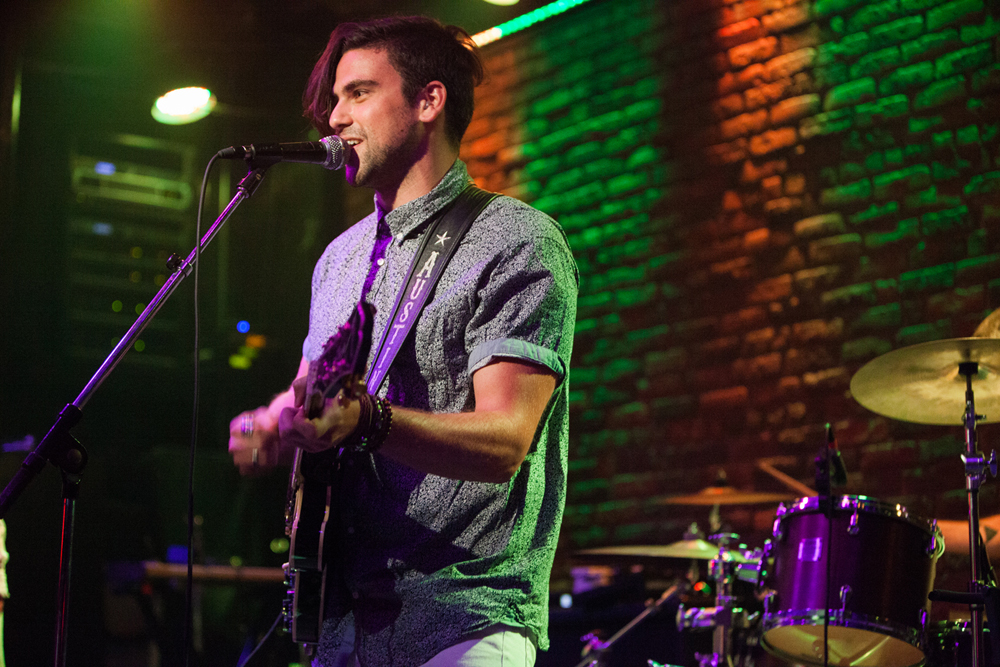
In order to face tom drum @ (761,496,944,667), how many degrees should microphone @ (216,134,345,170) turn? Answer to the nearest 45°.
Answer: approximately 45° to its left

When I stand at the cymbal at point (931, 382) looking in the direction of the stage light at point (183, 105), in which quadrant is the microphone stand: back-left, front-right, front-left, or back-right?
front-left

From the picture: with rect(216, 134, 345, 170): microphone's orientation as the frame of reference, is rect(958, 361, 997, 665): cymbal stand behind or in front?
in front

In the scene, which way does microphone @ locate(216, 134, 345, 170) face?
to the viewer's right

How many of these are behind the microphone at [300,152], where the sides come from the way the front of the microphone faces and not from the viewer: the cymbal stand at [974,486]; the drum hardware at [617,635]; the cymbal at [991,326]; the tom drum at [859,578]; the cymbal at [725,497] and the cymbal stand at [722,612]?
0

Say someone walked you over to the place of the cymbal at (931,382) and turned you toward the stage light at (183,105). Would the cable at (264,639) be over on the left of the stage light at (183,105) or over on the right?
left

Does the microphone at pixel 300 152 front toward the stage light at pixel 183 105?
no

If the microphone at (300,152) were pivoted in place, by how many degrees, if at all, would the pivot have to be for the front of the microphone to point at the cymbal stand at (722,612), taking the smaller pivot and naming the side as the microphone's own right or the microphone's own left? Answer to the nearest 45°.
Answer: approximately 45° to the microphone's own left

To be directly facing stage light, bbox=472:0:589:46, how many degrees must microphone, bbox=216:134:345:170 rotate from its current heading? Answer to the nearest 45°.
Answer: approximately 90° to its left

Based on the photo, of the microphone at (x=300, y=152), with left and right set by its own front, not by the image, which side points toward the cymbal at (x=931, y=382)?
front

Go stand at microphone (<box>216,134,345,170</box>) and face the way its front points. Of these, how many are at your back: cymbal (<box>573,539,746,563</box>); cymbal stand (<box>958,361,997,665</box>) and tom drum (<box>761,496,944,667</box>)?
0

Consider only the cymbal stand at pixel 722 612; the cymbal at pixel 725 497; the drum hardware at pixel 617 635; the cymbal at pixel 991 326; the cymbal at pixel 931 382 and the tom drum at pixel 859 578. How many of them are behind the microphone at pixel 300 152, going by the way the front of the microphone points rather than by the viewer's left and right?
0

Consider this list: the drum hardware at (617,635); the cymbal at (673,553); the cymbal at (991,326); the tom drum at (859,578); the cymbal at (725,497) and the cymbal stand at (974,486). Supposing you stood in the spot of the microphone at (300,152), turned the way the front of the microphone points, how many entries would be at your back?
0

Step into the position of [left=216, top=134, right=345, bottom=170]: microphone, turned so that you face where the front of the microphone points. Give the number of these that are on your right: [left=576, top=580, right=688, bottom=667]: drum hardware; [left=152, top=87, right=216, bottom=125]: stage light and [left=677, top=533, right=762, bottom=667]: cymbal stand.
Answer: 0

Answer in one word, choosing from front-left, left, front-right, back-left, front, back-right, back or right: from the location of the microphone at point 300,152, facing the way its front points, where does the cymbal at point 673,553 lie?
front-left

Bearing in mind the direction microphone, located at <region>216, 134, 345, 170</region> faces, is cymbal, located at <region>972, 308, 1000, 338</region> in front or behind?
in front
